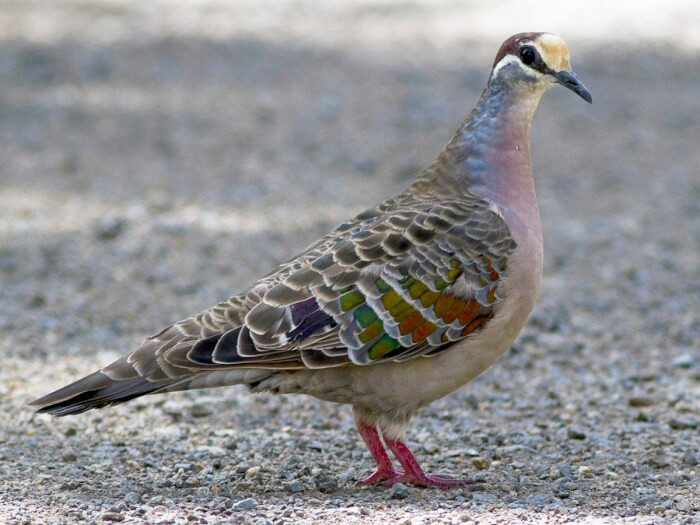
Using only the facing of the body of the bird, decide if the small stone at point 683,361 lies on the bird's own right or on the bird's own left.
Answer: on the bird's own left

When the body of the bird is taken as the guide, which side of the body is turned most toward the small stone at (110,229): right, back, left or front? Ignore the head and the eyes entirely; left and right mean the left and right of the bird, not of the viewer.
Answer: left

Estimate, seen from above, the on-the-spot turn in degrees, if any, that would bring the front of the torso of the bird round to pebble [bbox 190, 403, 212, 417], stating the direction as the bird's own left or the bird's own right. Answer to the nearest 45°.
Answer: approximately 135° to the bird's own left

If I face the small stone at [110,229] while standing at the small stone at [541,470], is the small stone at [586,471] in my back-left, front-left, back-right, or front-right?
back-right

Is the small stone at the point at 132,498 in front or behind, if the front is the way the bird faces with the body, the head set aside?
behind

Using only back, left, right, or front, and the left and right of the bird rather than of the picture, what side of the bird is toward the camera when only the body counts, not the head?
right

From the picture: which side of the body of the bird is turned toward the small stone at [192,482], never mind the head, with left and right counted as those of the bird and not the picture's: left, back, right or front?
back
